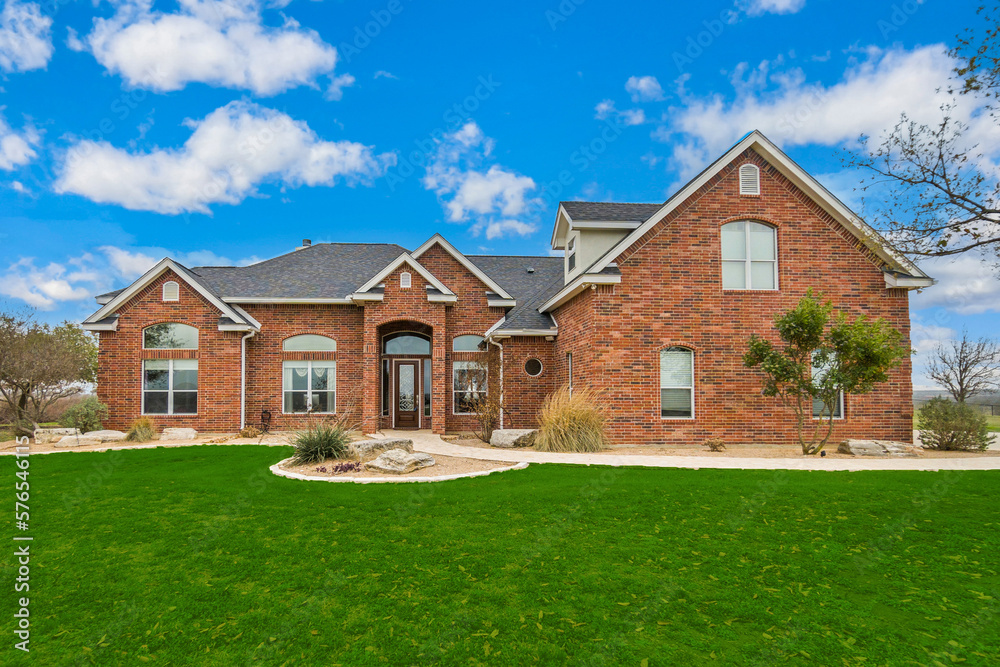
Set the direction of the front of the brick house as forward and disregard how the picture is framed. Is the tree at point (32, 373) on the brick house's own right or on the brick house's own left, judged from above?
on the brick house's own right

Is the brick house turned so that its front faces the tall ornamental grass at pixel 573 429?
yes

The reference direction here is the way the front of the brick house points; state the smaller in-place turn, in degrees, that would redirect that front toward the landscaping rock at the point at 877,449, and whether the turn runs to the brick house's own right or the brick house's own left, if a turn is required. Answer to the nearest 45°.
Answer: approximately 45° to the brick house's own left

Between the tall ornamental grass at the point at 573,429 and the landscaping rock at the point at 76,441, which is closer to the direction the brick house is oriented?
the tall ornamental grass

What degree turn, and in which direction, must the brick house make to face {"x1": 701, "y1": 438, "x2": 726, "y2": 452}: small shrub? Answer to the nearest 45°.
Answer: approximately 45° to its left

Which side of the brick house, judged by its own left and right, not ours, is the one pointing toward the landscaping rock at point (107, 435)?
right

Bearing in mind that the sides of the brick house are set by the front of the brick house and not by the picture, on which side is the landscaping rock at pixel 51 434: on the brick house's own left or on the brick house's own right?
on the brick house's own right

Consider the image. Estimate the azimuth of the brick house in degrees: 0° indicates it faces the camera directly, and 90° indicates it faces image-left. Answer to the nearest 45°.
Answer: approximately 0°

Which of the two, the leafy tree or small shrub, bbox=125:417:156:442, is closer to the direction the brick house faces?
the leafy tree

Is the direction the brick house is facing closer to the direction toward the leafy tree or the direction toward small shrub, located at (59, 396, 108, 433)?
the leafy tree

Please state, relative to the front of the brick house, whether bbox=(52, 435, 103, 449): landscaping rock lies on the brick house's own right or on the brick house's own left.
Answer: on the brick house's own right
